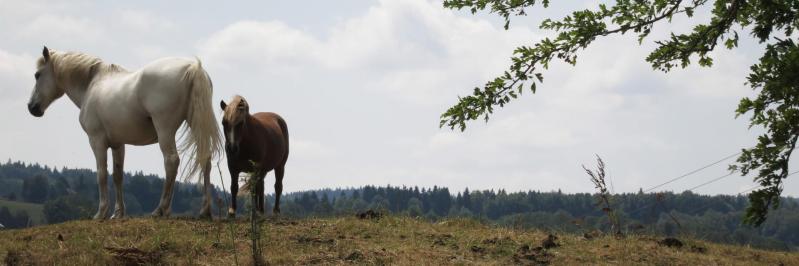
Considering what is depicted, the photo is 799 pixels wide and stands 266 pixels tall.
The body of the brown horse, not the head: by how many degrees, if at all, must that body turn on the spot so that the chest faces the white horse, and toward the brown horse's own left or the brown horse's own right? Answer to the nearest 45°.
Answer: approximately 45° to the brown horse's own right

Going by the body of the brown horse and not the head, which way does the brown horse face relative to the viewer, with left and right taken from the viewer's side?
facing the viewer and to the left of the viewer
